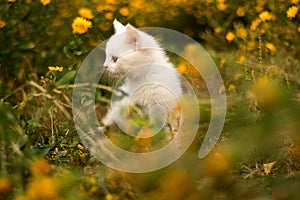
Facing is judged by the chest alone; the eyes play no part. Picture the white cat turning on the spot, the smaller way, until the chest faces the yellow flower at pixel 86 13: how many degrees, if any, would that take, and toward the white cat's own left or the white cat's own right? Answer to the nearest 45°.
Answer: approximately 45° to the white cat's own right

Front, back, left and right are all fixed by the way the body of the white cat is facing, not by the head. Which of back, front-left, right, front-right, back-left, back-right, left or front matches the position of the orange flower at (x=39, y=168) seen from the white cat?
left

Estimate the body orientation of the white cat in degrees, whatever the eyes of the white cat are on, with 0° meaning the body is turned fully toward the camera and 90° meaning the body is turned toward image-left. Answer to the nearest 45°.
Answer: approximately 90°

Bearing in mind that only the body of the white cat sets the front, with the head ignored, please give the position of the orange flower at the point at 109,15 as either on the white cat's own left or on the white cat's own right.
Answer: on the white cat's own right

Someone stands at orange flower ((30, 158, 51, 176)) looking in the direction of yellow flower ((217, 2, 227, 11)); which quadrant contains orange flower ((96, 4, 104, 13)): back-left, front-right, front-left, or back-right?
front-left
